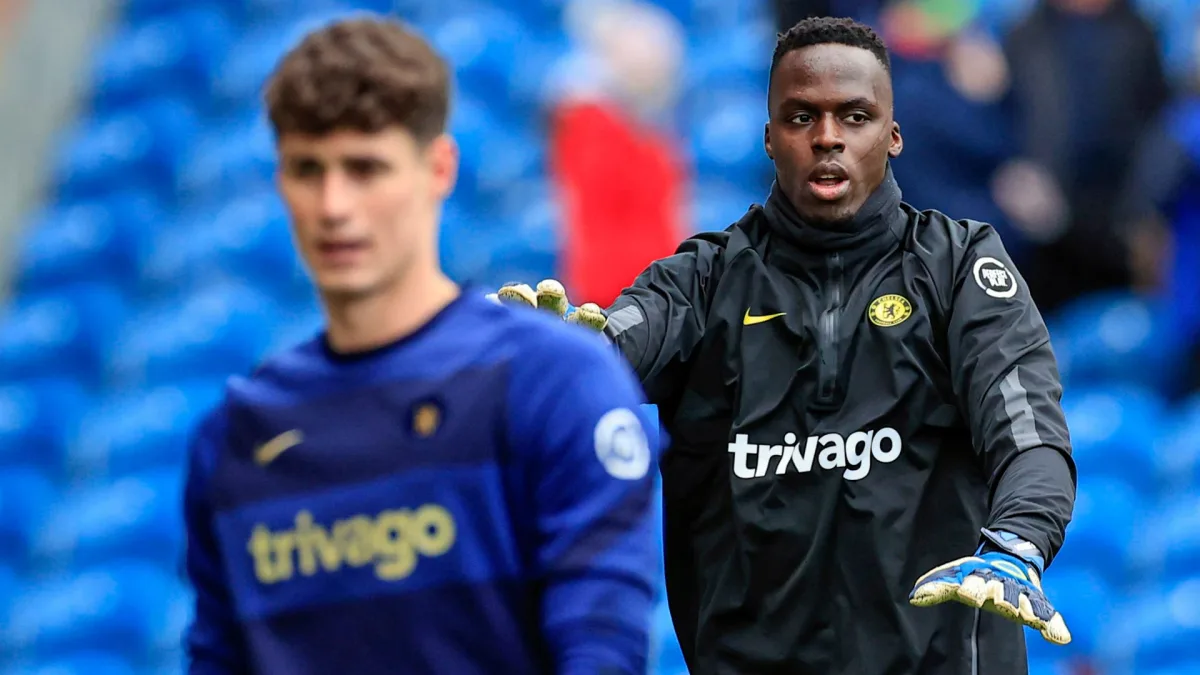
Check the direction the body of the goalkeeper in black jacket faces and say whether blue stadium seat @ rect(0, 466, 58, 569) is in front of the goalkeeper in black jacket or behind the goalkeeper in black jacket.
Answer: behind

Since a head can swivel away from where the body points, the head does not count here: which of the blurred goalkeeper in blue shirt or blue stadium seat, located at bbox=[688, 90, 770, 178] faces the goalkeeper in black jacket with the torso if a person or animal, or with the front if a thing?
the blue stadium seat

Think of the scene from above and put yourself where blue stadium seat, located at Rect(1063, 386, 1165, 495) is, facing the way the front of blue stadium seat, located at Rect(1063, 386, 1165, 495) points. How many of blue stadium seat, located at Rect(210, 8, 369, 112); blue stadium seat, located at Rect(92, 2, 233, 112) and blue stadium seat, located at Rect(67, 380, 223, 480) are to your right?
3

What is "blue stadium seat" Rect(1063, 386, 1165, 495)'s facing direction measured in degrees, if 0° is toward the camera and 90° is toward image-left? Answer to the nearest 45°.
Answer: approximately 0°

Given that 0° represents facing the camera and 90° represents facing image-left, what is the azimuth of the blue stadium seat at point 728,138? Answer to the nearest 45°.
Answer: approximately 0°
